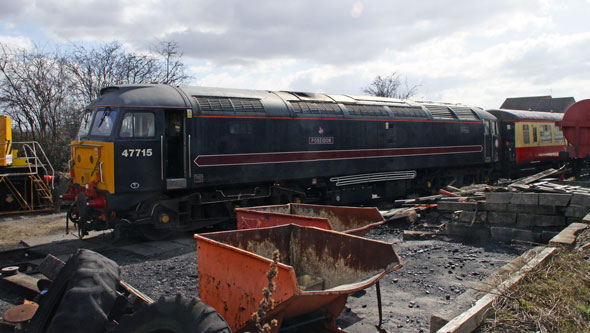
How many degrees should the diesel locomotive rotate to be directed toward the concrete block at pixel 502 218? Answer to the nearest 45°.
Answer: approximately 135° to its left

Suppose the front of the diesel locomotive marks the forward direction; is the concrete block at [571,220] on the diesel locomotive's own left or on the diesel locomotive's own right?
on the diesel locomotive's own left

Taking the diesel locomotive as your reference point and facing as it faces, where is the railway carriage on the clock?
The railway carriage is roughly at 6 o'clock from the diesel locomotive.

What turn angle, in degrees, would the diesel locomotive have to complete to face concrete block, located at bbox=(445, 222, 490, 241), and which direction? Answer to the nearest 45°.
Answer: approximately 135° to its left

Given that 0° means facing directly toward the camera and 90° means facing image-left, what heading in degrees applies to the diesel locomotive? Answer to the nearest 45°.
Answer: approximately 45°

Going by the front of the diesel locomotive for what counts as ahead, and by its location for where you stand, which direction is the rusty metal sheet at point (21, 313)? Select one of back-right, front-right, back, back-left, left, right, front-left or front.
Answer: front-left

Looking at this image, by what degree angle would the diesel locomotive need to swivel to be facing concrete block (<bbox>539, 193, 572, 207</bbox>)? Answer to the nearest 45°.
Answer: approximately 135° to its left

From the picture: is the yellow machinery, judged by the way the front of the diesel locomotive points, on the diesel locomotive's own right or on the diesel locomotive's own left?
on the diesel locomotive's own right
